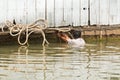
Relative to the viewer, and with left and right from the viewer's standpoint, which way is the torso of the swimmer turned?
facing away from the viewer and to the left of the viewer

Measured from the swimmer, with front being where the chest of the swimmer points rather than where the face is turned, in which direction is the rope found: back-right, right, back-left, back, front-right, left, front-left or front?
front-left
